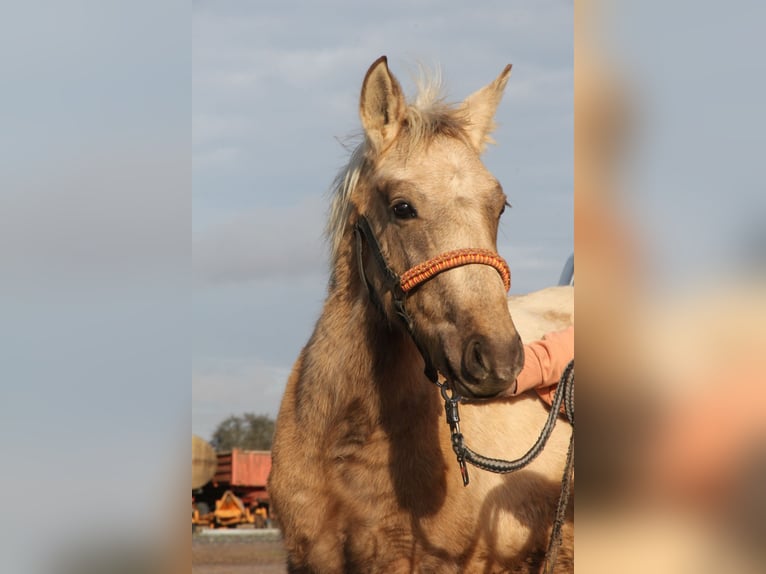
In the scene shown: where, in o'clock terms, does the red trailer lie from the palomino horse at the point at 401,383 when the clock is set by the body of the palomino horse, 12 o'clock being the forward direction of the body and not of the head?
The red trailer is roughly at 4 o'clock from the palomino horse.

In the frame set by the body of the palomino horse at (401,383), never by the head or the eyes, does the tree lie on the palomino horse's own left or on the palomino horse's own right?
on the palomino horse's own right

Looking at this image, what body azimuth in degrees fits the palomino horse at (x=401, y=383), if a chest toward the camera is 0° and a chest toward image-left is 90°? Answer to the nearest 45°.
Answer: approximately 45°
